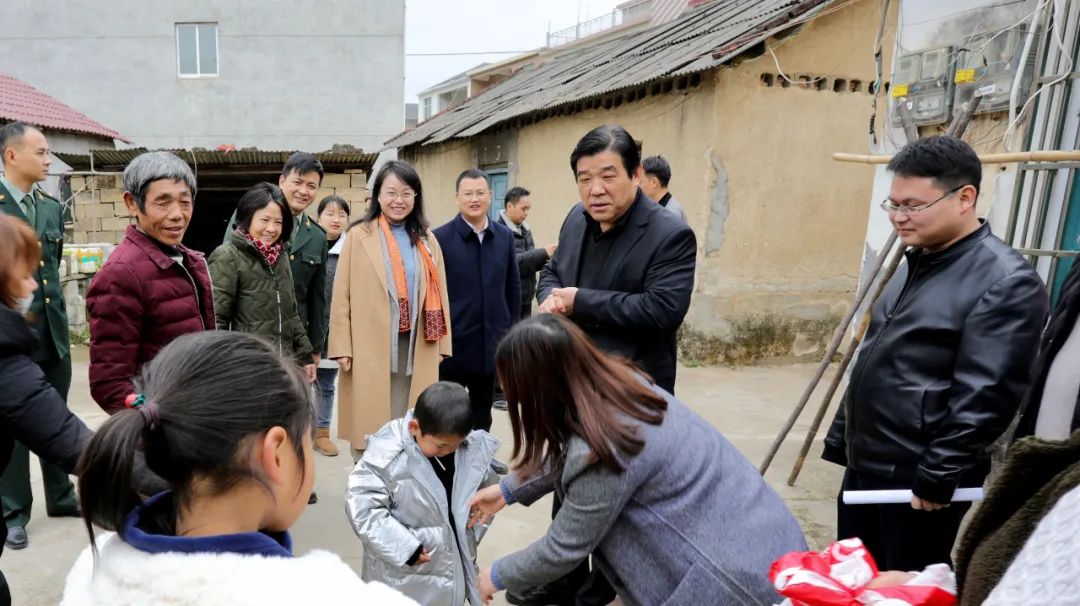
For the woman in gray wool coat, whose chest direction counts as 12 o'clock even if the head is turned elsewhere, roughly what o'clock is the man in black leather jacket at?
The man in black leather jacket is roughly at 5 o'clock from the woman in gray wool coat.

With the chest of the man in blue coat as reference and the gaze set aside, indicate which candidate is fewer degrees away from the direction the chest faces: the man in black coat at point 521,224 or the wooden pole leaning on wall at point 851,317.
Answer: the wooden pole leaning on wall

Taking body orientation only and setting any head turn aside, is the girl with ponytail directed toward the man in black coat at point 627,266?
yes

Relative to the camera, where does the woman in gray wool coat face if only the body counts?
to the viewer's left

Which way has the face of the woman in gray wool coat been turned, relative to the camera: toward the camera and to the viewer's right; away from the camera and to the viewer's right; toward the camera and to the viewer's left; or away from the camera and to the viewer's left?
away from the camera and to the viewer's left

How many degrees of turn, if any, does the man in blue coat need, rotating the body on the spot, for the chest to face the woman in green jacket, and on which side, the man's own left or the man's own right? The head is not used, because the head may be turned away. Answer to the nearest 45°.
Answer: approximately 90° to the man's own right

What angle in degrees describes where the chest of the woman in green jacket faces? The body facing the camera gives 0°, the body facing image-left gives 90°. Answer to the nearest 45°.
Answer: approximately 315°
